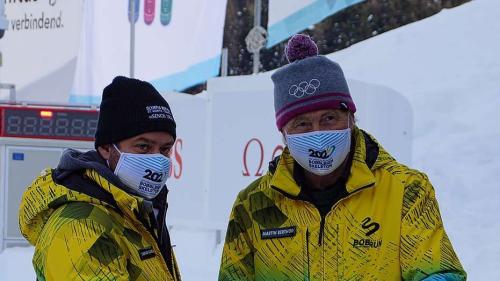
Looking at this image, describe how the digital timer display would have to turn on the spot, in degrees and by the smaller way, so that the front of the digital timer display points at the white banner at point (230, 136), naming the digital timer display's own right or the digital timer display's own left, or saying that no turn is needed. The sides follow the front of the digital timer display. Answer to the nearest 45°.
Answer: approximately 45° to the digital timer display's own left

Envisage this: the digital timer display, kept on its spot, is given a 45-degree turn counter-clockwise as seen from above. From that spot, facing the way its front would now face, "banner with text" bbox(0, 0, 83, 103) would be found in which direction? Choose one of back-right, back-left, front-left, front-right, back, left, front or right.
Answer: back-left

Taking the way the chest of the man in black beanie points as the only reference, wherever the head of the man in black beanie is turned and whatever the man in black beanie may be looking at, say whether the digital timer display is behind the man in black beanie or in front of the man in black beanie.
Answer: behind

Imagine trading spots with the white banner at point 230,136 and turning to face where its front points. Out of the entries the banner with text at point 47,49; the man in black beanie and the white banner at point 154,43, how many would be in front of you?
1

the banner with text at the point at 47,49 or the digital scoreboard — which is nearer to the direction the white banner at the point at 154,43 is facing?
the digital scoreboard

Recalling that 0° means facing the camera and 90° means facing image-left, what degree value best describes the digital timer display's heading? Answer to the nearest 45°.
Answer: approximately 0°

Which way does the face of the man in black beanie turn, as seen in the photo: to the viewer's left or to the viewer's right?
to the viewer's right
